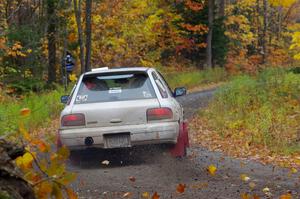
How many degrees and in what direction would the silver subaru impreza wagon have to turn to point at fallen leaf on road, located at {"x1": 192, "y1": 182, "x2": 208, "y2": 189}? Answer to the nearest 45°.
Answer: approximately 135° to its right

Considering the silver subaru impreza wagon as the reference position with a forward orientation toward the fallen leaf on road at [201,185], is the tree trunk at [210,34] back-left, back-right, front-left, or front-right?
back-left

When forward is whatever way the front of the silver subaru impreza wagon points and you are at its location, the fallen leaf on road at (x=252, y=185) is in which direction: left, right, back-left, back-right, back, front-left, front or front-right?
back-right

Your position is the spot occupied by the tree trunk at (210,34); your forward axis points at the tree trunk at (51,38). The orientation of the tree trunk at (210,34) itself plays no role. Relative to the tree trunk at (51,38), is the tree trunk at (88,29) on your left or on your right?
right

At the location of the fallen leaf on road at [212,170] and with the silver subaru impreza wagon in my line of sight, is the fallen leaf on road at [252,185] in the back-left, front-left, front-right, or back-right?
back-left

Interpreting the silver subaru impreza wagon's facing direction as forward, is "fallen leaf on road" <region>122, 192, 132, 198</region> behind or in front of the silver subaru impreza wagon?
behind

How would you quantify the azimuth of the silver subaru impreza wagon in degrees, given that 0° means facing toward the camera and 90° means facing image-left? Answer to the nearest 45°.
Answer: approximately 180°
